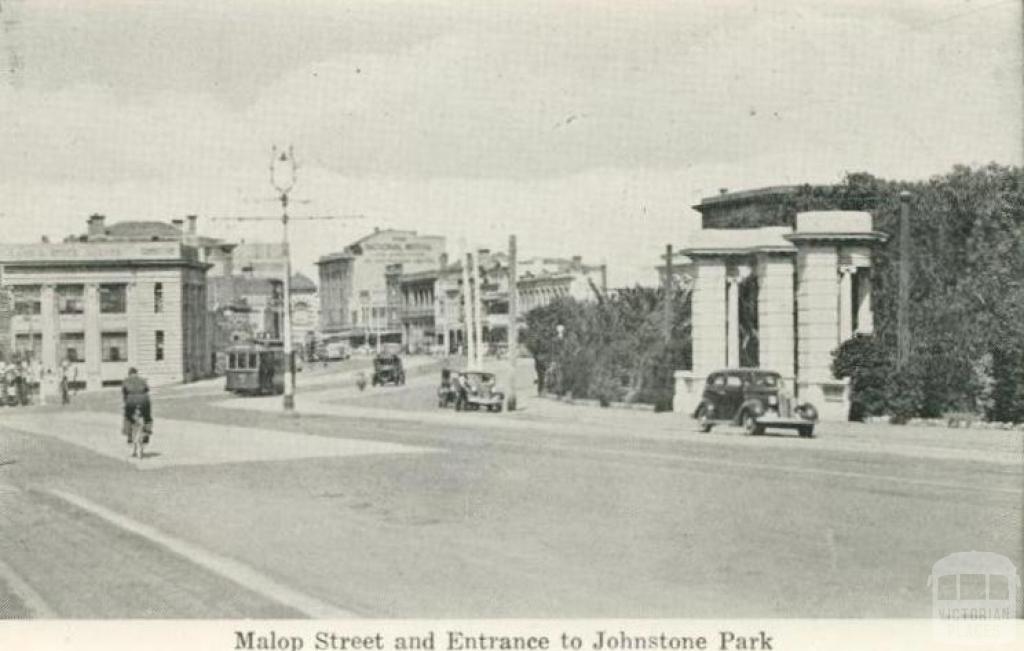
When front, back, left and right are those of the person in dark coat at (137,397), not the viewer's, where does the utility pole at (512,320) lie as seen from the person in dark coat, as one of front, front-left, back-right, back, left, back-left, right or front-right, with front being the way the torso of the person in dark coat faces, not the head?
front-right

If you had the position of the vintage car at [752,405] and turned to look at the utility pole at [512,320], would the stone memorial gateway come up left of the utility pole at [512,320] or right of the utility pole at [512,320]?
right

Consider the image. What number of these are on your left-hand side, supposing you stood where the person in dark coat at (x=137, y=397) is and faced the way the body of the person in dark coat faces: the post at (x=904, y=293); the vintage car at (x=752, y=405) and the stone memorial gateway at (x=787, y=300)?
0

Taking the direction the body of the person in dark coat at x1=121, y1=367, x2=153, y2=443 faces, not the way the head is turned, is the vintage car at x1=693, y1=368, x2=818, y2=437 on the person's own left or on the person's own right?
on the person's own right

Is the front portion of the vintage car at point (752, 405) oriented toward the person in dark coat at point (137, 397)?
no

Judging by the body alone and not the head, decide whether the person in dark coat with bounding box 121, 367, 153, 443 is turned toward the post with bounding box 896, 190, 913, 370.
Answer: no

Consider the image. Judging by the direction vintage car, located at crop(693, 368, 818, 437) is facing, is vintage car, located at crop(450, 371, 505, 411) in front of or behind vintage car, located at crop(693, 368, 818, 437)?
behind

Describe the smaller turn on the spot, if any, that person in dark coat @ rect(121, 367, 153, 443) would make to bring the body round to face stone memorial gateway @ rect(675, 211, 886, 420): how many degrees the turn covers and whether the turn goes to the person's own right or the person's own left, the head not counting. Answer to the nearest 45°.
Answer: approximately 90° to the person's own right

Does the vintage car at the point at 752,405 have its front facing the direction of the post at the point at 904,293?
no

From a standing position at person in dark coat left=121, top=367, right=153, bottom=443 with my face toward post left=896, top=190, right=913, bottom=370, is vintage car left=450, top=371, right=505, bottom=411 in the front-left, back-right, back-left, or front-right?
front-left

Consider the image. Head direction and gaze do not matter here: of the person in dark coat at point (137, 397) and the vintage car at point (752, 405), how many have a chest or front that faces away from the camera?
1
